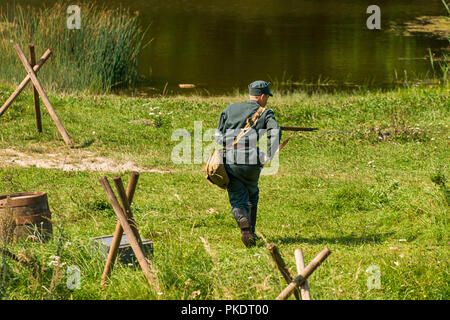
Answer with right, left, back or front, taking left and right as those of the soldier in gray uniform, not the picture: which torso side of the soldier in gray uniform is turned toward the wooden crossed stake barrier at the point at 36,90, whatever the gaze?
left

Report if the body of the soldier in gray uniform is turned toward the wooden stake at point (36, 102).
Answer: no

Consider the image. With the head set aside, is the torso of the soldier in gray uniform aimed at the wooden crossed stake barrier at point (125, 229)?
no

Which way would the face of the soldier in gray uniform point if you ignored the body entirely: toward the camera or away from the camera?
away from the camera

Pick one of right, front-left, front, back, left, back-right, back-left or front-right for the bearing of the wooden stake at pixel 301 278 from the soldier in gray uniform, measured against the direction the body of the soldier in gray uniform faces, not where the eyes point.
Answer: back-right

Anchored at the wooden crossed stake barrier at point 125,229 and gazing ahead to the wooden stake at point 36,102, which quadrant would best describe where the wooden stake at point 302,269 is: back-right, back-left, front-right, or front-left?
back-right

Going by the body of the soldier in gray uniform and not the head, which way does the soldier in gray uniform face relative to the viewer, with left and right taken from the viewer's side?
facing away from the viewer and to the right of the viewer

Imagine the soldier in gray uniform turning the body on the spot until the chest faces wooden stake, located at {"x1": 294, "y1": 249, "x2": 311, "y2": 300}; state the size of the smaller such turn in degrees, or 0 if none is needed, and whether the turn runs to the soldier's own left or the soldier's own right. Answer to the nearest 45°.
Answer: approximately 135° to the soldier's own right

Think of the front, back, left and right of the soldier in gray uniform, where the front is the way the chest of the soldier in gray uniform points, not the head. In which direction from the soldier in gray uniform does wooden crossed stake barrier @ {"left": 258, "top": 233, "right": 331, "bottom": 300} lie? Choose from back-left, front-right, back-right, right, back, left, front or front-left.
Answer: back-right

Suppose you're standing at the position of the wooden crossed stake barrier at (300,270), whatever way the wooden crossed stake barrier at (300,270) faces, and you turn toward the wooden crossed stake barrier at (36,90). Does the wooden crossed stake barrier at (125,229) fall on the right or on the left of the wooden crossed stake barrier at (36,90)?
left

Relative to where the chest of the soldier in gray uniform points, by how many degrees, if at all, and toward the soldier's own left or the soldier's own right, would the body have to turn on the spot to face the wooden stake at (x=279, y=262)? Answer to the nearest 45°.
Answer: approximately 135° to the soldier's own right
